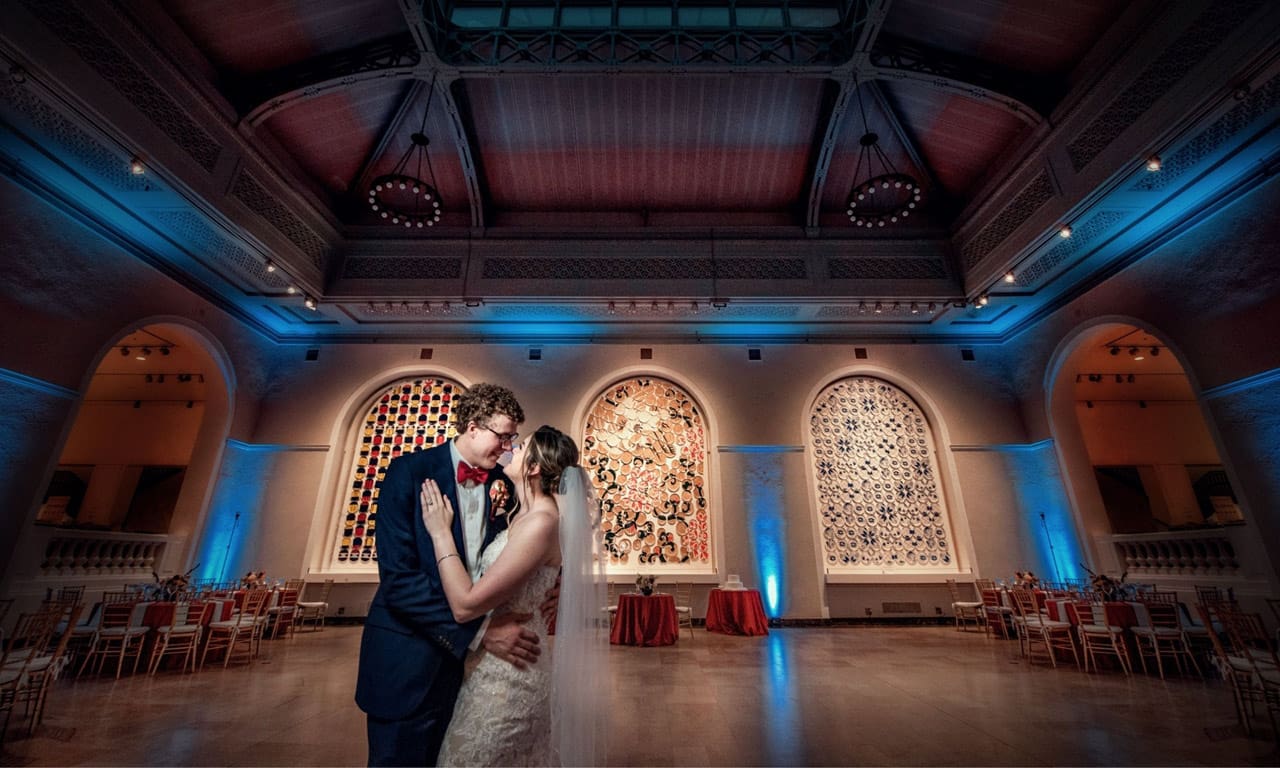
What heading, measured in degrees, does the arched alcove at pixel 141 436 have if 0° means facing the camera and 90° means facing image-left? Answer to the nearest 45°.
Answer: approximately 315°

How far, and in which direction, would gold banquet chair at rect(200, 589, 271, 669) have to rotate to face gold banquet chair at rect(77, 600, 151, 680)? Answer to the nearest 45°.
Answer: approximately 45° to its left

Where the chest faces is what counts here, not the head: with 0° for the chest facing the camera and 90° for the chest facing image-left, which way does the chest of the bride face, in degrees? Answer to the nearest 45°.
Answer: approximately 90°

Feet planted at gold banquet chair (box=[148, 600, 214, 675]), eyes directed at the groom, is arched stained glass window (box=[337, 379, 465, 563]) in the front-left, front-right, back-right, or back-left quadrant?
back-left

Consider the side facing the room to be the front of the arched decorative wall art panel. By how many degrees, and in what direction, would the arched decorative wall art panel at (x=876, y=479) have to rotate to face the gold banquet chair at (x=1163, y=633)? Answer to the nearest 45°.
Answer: approximately 45° to its left

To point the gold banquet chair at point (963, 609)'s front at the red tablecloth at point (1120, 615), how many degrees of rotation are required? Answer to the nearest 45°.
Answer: approximately 45° to its right

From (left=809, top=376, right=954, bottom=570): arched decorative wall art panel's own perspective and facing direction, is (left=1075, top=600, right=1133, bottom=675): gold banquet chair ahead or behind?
ahead

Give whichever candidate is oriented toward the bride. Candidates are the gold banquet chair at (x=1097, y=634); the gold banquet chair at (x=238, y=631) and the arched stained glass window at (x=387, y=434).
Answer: the arched stained glass window

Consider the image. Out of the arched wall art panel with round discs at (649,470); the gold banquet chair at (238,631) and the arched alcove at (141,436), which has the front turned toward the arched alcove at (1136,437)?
the arched alcove at (141,436)

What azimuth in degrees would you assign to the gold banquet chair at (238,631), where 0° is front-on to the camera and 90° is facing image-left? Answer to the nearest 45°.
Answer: approximately 135°

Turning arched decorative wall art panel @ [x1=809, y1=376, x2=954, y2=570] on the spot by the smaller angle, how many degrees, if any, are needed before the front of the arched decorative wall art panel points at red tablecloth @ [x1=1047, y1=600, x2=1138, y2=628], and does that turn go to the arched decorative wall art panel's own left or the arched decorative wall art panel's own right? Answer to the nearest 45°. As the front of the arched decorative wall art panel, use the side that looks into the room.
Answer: approximately 45° to the arched decorative wall art panel's own left

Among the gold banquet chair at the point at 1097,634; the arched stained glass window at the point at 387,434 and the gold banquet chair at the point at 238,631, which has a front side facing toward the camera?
the arched stained glass window

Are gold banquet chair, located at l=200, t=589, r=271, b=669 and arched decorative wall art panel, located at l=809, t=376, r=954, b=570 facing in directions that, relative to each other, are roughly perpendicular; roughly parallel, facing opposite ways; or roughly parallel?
roughly perpendicular

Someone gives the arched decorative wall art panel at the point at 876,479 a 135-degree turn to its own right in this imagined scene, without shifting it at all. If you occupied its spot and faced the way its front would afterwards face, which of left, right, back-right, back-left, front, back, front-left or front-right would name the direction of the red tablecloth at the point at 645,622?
left

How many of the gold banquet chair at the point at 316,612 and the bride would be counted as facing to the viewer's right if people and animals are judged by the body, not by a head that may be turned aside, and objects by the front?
0
